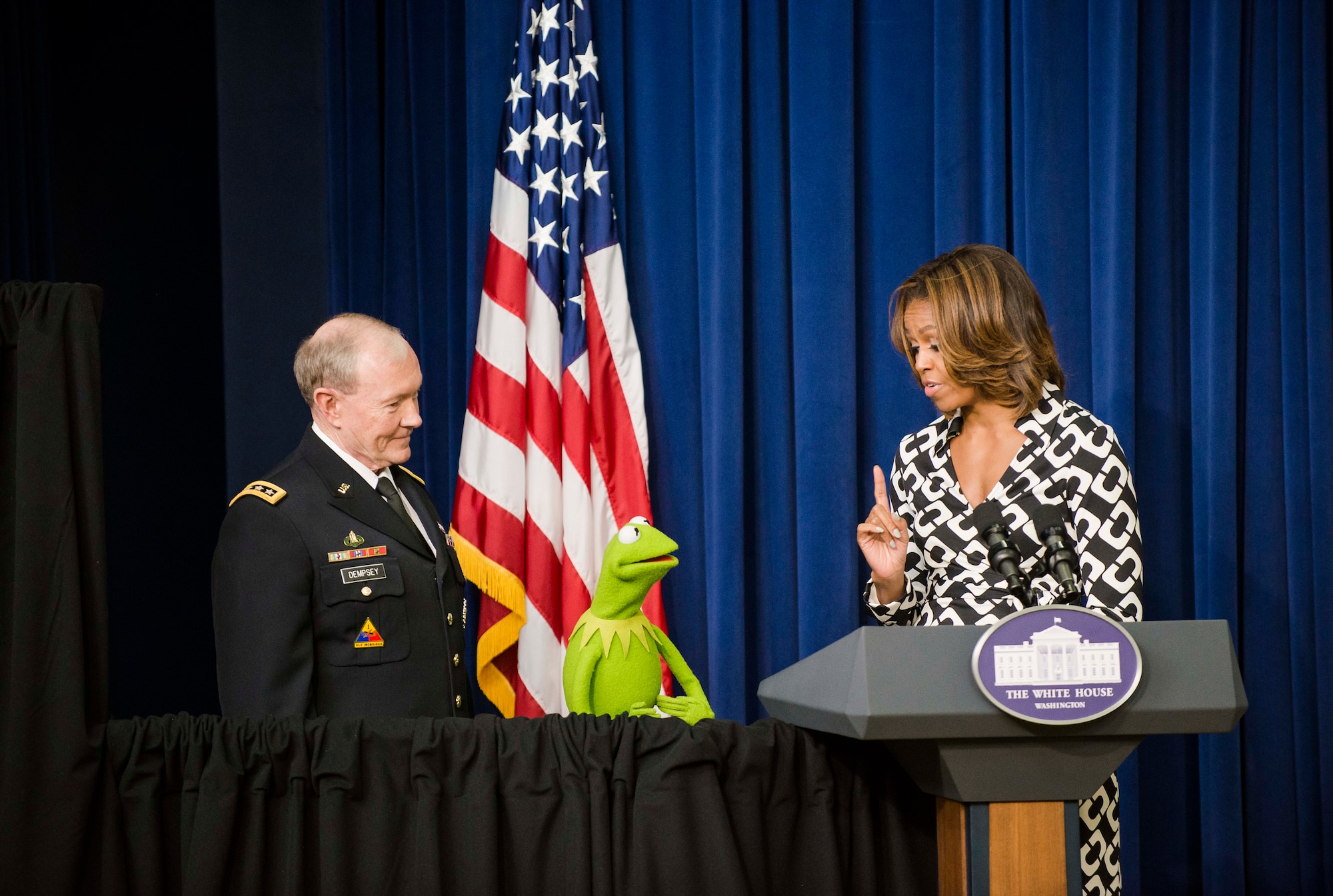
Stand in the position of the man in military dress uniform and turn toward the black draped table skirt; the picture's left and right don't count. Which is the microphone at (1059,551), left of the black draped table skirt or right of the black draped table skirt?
left

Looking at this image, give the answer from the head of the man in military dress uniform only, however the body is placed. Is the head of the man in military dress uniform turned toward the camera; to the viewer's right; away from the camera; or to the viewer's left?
to the viewer's right

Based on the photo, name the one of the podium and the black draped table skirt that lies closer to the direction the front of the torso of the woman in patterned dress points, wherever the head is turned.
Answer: the podium

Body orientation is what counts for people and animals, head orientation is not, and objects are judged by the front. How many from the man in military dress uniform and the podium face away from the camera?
0

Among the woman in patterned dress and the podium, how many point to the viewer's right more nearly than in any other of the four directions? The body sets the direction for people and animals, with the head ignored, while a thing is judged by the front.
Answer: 0
